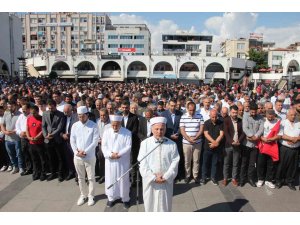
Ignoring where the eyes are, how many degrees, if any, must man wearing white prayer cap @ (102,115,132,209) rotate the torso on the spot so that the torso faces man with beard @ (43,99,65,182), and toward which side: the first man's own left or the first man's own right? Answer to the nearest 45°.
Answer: approximately 135° to the first man's own right

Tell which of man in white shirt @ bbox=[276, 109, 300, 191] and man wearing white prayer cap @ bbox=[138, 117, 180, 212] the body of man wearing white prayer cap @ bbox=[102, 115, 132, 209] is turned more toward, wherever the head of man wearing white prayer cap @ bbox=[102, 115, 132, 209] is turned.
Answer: the man wearing white prayer cap

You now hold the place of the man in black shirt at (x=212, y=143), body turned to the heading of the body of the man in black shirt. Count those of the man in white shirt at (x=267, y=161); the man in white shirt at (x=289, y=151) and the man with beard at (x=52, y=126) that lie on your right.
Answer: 1

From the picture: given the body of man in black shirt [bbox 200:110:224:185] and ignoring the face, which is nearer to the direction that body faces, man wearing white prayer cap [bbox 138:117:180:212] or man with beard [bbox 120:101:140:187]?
the man wearing white prayer cap

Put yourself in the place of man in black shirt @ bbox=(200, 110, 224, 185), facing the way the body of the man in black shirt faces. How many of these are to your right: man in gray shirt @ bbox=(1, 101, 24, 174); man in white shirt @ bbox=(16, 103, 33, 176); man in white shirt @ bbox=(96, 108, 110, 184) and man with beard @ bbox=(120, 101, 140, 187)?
4

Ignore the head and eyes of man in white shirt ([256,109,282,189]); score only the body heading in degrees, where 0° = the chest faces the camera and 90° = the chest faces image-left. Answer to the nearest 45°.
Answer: approximately 0°

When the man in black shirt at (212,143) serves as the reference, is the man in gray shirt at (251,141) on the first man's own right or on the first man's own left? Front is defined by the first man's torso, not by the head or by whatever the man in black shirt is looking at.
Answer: on the first man's own left

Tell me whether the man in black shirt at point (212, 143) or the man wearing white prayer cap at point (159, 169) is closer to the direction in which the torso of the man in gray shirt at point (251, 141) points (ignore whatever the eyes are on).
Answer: the man wearing white prayer cap

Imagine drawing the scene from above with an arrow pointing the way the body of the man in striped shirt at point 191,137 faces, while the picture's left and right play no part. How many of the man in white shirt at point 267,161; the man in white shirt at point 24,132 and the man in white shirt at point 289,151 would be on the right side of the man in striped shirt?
1
